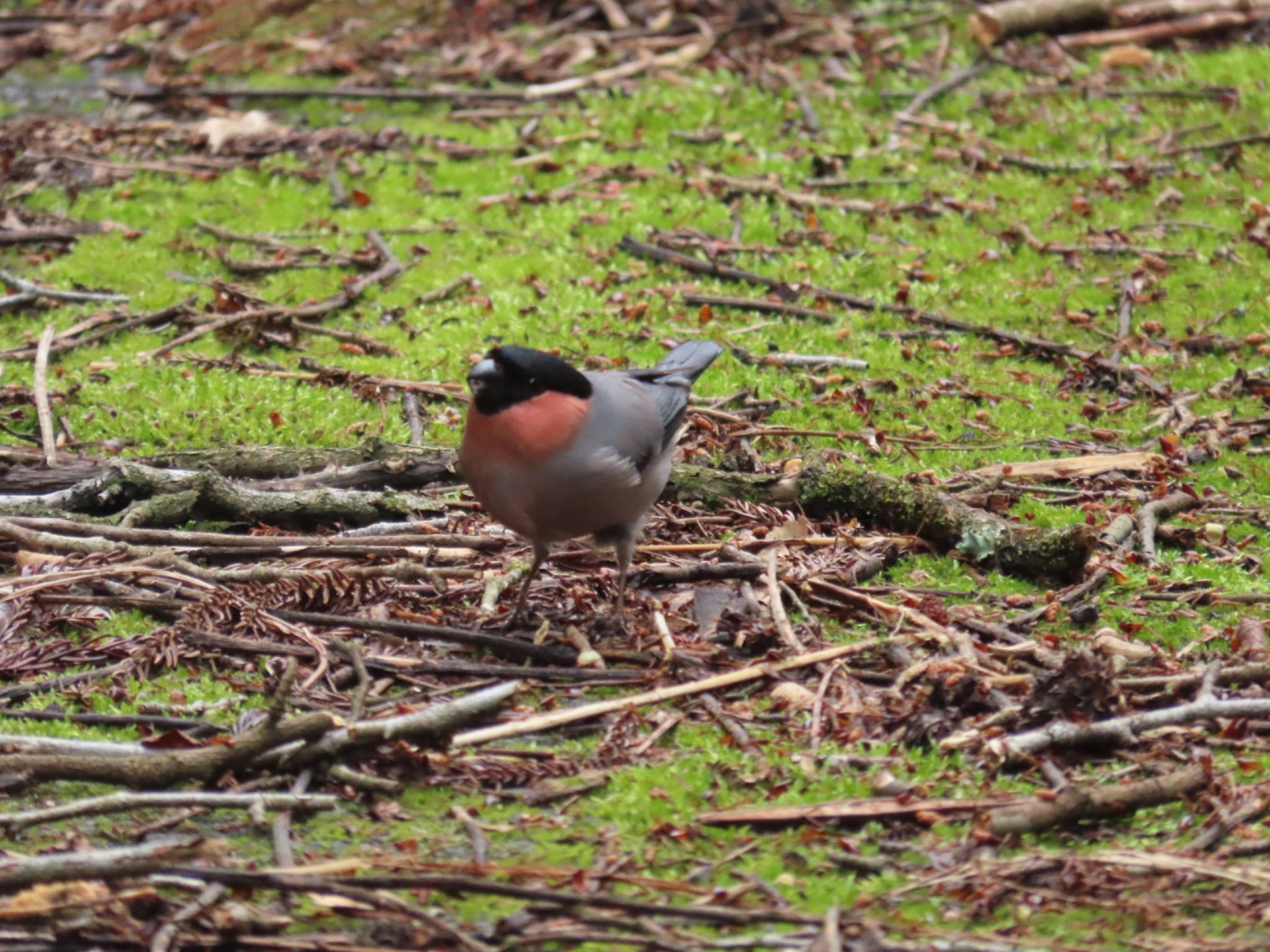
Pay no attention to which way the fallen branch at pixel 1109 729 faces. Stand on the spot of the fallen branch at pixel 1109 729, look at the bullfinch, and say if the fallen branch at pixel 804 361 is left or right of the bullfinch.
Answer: right

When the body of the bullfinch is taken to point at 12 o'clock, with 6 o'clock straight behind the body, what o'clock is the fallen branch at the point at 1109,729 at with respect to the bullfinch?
The fallen branch is roughly at 9 o'clock from the bullfinch.

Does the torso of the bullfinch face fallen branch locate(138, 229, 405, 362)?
no

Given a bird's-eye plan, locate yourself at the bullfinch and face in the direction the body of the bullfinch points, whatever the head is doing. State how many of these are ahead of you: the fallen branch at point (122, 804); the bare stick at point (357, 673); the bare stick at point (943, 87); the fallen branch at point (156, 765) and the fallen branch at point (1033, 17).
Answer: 3

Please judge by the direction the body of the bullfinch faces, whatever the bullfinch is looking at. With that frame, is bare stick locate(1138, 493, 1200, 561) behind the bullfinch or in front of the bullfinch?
behind

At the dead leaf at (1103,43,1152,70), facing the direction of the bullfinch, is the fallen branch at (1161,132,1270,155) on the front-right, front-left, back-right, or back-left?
front-left

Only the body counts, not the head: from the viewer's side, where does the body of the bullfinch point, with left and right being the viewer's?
facing the viewer and to the left of the viewer

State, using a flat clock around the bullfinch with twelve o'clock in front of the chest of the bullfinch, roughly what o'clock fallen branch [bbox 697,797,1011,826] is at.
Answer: The fallen branch is roughly at 10 o'clock from the bullfinch.

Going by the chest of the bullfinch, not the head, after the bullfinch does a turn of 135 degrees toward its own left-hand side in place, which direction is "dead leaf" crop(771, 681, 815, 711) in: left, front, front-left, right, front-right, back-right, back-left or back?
front-right

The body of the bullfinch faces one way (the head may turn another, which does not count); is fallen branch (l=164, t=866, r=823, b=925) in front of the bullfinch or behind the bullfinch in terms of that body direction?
in front

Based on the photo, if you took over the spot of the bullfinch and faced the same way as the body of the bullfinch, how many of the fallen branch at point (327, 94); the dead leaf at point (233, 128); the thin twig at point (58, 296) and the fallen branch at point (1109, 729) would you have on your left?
1

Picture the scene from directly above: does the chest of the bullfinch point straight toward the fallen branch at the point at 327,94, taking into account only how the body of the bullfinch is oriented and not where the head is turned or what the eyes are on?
no

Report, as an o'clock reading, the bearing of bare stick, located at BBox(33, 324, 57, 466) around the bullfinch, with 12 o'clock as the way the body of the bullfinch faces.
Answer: The bare stick is roughly at 3 o'clock from the bullfinch.

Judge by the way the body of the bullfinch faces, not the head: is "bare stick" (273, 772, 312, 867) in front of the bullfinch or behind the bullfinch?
in front

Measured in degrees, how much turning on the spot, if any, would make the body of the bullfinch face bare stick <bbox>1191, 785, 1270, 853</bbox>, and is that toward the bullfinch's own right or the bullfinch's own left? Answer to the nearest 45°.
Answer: approximately 90° to the bullfinch's own left

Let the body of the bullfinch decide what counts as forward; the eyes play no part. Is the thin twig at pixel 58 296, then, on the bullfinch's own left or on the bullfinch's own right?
on the bullfinch's own right
